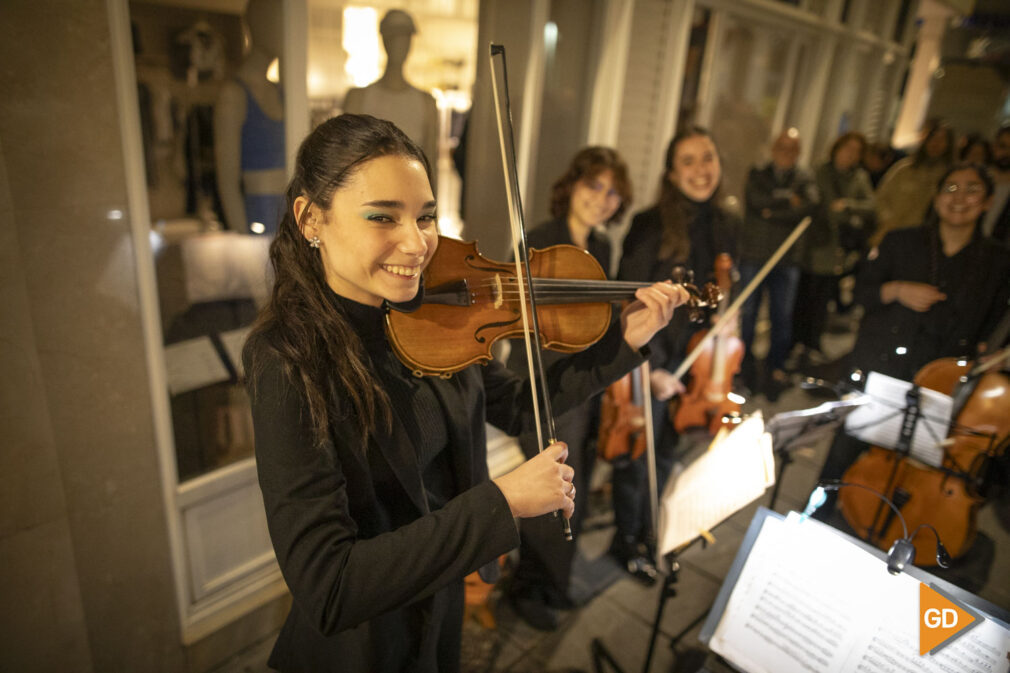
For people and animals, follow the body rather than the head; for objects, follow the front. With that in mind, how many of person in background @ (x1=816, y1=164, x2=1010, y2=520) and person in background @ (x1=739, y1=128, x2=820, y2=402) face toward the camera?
2

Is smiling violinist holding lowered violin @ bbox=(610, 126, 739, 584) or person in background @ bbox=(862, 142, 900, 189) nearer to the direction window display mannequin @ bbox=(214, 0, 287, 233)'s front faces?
the smiling violinist holding lowered violin

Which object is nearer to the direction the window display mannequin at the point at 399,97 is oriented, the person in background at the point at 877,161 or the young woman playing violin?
the young woman playing violin

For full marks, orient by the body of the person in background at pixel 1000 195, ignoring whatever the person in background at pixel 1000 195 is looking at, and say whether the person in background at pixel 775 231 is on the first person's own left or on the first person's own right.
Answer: on the first person's own right

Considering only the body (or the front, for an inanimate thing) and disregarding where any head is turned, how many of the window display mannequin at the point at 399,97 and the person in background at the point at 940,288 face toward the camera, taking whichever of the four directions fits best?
2

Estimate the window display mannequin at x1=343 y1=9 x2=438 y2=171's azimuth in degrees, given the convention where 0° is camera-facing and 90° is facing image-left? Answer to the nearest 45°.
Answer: approximately 0°

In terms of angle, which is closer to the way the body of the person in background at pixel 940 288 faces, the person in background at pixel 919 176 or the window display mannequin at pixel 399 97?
the window display mannequin
